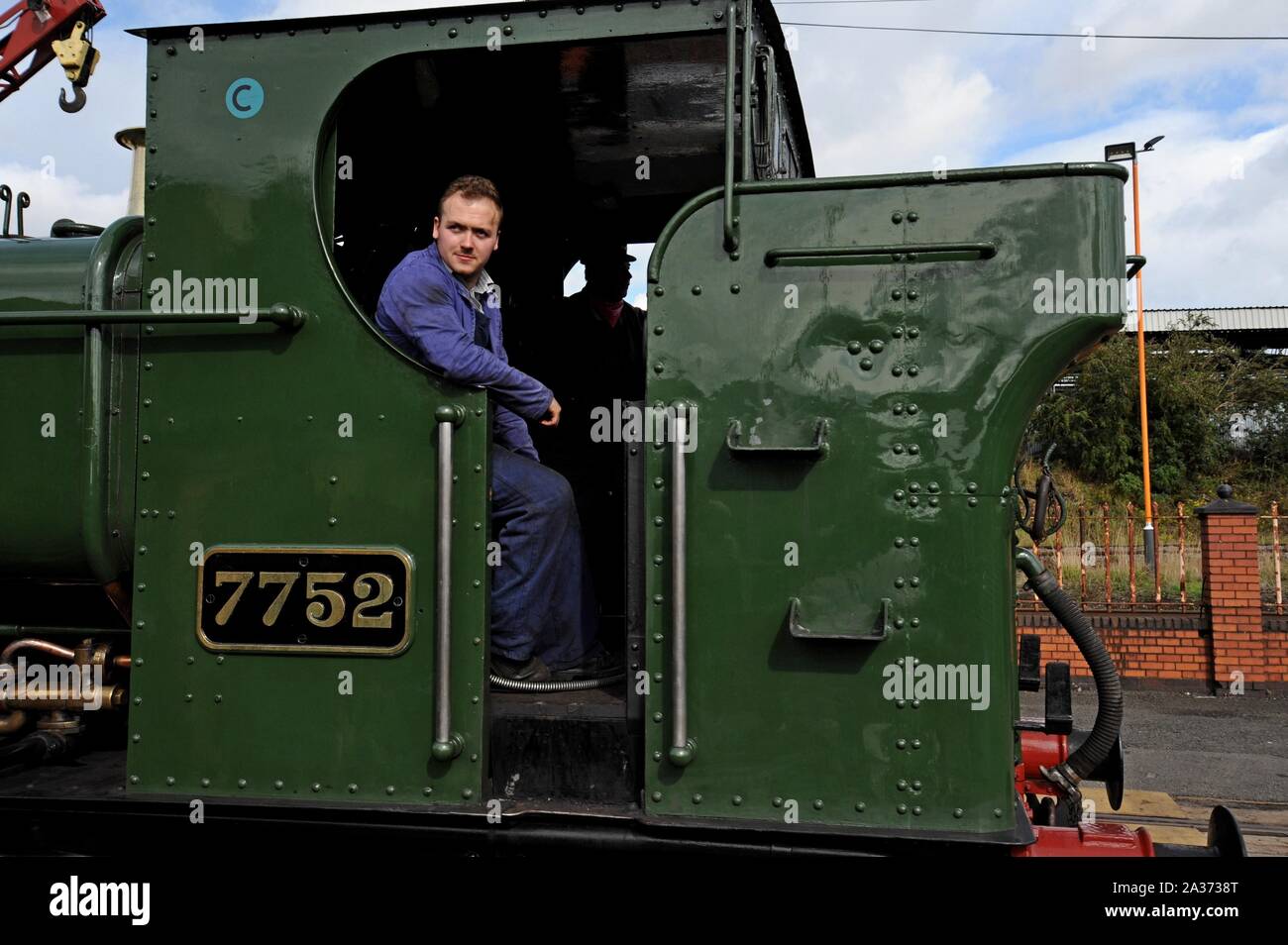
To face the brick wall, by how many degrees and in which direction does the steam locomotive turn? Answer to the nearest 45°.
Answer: approximately 135° to its right

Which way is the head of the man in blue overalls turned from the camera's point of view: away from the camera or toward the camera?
toward the camera

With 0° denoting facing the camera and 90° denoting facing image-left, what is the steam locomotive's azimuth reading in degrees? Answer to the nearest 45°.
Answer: approximately 90°
